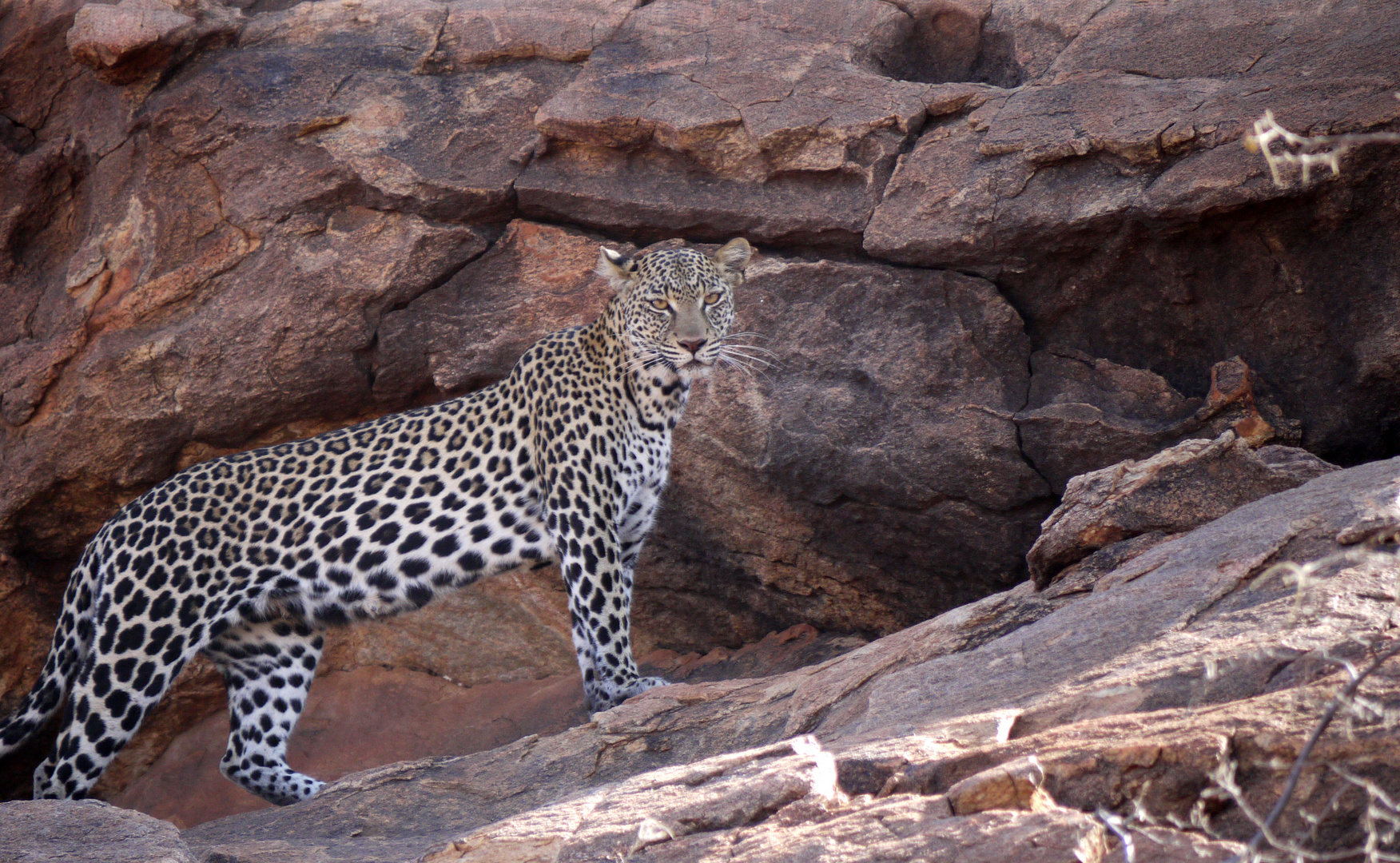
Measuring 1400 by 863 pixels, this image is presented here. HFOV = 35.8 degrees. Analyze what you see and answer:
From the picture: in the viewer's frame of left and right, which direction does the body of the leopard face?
facing to the right of the viewer

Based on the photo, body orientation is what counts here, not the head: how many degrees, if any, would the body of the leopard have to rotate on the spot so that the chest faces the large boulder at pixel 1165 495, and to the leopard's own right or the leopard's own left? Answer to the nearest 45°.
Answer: approximately 45° to the leopard's own right

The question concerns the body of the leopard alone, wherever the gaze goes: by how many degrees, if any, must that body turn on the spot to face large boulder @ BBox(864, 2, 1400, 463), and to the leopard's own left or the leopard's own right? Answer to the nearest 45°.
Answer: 0° — it already faces it

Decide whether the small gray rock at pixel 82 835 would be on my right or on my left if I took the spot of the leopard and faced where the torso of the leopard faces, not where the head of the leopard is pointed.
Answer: on my right

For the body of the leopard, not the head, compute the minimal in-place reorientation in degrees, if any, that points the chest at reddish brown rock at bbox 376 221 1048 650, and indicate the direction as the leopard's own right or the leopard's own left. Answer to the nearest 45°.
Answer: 0° — it already faces it
